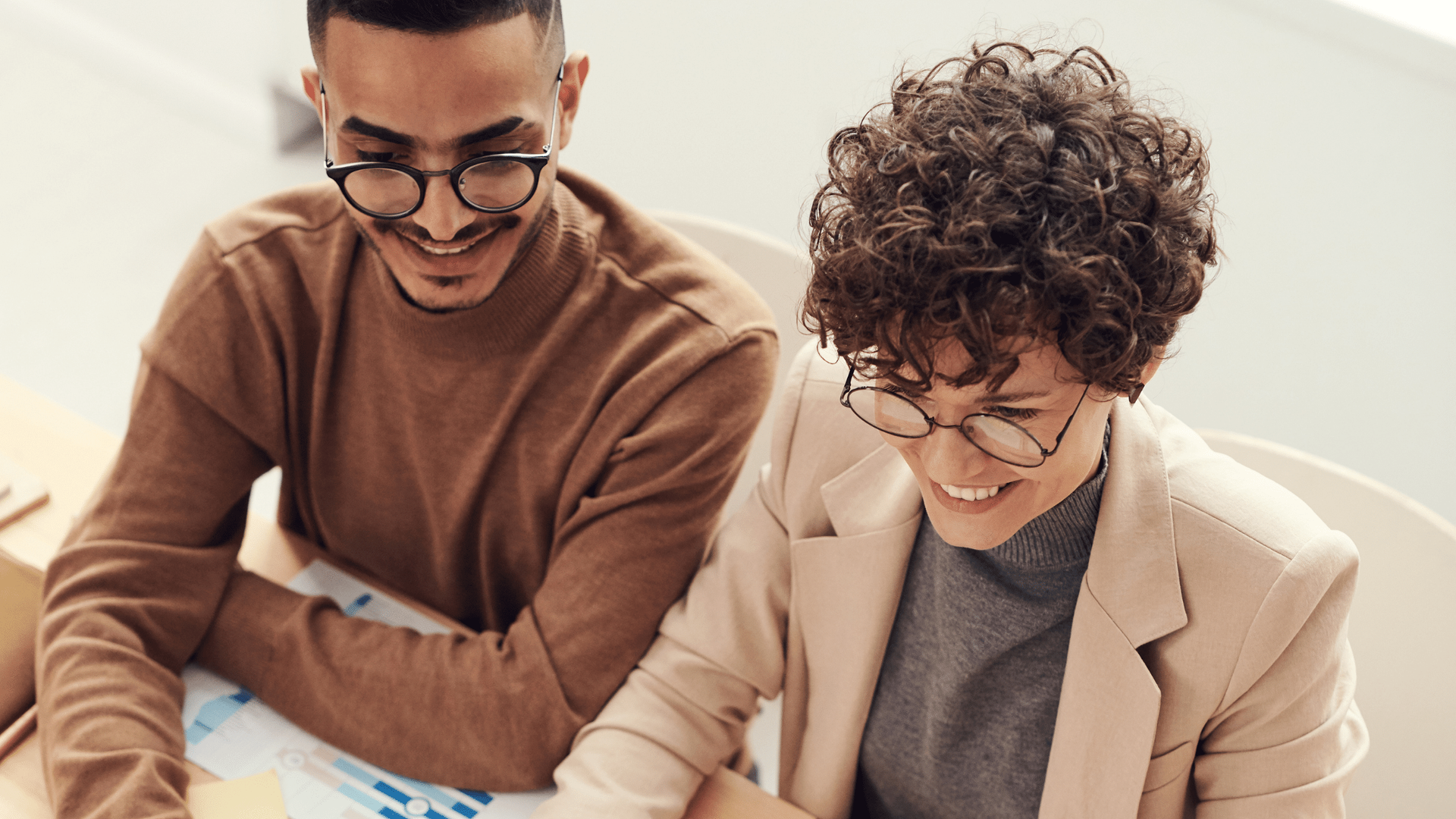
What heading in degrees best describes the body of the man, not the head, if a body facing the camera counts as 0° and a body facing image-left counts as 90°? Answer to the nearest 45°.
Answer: approximately 0°

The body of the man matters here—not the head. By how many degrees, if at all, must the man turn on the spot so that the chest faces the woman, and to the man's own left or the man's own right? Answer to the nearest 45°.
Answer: approximately 45° to the man's own left
